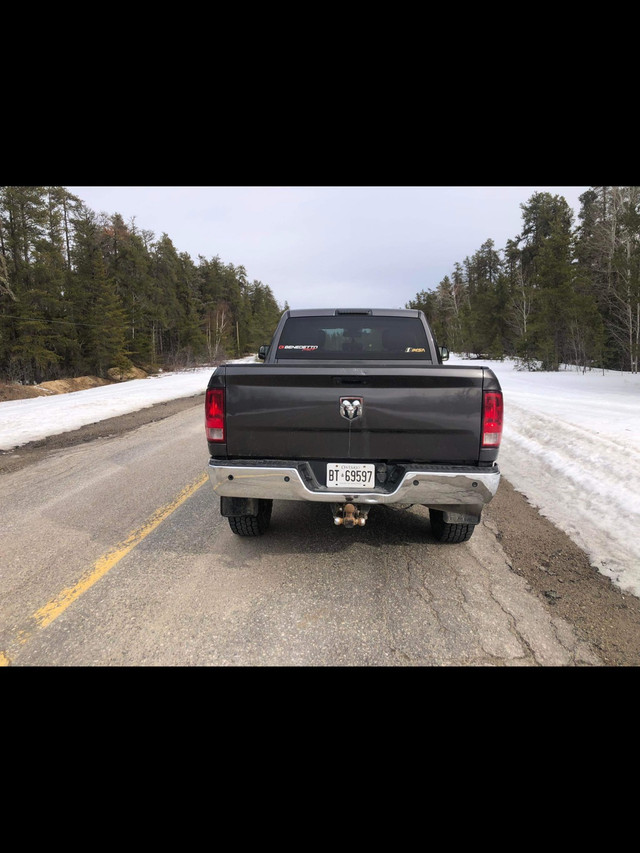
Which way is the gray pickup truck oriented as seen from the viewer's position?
away from the camera
